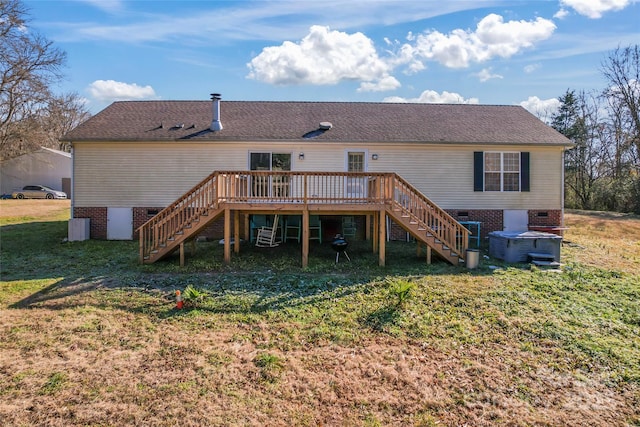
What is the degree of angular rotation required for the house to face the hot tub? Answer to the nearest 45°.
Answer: approximately 135° to its right

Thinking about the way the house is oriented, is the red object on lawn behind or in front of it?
behind

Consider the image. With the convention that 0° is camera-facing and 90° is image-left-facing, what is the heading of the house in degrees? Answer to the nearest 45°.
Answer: approximately 180°

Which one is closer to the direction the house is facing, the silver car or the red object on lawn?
the silver car

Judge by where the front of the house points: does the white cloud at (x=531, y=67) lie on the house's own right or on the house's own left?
on the house's own right

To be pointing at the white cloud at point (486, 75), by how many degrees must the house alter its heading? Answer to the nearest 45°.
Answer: approximately 45° to its right

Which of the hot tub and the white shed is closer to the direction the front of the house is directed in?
the white shed
